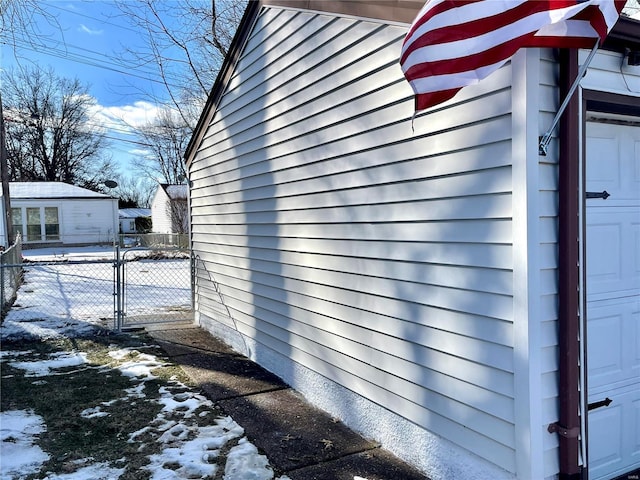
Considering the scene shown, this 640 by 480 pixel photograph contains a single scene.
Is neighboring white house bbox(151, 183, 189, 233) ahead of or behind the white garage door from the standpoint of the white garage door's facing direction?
behind

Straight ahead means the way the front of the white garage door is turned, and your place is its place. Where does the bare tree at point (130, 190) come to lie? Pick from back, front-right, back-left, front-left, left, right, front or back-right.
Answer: back

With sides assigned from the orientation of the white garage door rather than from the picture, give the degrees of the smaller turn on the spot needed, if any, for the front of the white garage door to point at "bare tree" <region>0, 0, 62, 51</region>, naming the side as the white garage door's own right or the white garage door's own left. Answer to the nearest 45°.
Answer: approximately 135° to the white garage door's own right

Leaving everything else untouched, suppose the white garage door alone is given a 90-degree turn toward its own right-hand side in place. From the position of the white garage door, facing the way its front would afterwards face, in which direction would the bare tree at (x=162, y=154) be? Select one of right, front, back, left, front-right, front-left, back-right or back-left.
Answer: right

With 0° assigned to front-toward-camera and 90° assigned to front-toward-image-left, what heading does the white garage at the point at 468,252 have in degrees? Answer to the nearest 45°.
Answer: approximately 315°

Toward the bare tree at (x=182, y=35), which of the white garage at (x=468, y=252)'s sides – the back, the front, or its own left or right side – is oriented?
back

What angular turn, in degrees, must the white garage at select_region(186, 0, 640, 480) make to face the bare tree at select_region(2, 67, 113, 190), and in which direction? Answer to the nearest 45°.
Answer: approximately 180°

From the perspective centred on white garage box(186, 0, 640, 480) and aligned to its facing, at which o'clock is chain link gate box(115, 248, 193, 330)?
The chain link gate is roughly at 6 o'clock from the white garage.
